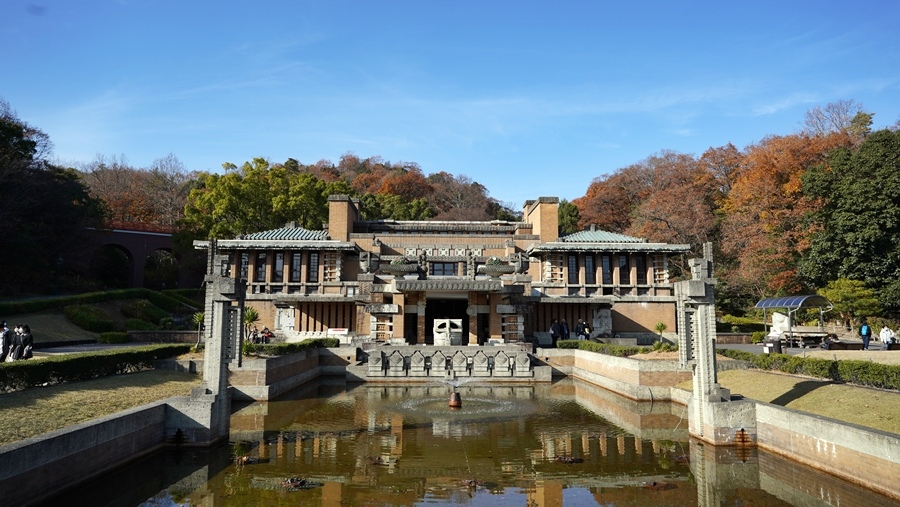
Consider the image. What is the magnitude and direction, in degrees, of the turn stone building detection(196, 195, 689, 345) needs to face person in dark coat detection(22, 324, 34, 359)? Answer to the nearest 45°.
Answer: approximately 45° to its right

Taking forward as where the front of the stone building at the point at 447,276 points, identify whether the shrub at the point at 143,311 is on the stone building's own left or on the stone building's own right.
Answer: on the stone building's own right

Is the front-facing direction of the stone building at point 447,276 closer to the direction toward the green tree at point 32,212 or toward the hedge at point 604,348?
the hedge

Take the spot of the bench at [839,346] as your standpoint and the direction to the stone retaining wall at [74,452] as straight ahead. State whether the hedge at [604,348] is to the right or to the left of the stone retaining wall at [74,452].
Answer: right

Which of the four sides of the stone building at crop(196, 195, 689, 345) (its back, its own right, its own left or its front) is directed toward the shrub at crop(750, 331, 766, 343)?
left

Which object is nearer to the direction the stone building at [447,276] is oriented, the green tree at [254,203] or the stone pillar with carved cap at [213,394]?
the stone pillar with carved cap

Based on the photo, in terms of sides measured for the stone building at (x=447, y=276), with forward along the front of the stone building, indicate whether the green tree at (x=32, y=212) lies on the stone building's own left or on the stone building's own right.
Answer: on the stone building's own right

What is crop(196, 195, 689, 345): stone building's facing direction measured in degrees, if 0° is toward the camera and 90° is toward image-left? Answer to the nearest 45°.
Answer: approximately 0°

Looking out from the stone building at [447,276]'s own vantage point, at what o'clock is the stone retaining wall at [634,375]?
The stone retaining wall is roughly at 11 o'clock from the stone building.

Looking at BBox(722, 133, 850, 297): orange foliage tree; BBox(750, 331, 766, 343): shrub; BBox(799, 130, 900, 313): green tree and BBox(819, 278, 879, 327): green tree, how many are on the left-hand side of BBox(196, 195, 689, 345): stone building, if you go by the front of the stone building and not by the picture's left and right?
4

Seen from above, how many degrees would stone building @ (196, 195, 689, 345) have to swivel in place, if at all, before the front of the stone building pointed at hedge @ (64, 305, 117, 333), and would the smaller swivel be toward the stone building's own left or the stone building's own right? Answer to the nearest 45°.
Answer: approximately 90° to the stone building's own right

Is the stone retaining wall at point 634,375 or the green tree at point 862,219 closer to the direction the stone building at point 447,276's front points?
the stone retaining wall

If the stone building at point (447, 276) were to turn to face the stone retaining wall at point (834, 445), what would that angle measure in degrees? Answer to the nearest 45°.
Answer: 0° — it already faces it

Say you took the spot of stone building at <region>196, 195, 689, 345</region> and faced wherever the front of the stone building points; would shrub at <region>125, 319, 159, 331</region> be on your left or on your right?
on your right

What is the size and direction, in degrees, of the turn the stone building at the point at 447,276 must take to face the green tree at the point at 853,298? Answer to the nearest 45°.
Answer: approximately 90° to its left
